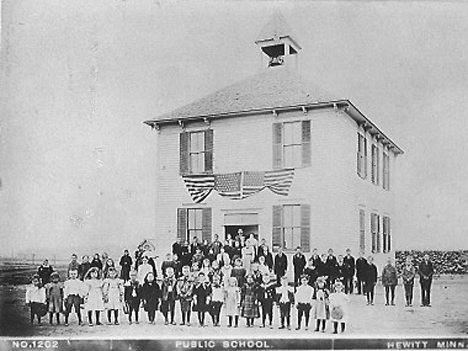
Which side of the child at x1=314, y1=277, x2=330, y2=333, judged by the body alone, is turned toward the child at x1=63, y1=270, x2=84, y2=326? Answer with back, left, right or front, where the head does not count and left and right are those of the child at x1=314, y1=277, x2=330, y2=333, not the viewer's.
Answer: right

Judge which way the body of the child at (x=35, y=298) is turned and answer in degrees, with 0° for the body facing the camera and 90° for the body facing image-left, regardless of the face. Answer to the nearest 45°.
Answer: approximately 0°

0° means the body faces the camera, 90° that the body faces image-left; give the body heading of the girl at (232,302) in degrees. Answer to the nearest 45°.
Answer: approximately 0°

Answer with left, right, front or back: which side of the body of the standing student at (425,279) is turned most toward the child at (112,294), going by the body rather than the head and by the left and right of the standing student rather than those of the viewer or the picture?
right

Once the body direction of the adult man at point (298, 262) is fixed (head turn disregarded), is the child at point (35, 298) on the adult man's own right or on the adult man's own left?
on the adult man's own right

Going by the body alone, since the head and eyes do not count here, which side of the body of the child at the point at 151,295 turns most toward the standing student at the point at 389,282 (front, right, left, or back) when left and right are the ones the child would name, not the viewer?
left
